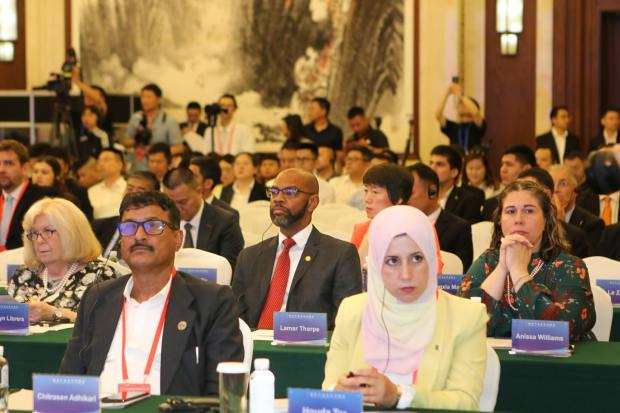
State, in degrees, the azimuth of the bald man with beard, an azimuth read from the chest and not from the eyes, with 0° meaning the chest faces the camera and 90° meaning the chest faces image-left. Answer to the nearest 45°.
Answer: approximately 45°

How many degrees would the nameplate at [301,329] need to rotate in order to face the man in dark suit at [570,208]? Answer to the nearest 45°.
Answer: approximately 135° to its left

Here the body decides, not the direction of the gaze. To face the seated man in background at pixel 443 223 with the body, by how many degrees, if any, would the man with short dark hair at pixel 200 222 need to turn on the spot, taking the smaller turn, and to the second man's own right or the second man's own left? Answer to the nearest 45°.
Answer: approximately 135° to the second man's own left

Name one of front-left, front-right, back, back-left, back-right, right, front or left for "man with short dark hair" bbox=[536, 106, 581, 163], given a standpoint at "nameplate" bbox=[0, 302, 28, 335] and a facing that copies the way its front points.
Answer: back-left

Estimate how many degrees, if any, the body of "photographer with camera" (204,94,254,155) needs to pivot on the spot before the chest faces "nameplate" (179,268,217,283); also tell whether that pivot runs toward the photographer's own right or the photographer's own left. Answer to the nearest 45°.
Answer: approximately 45° to the photographer's own left
